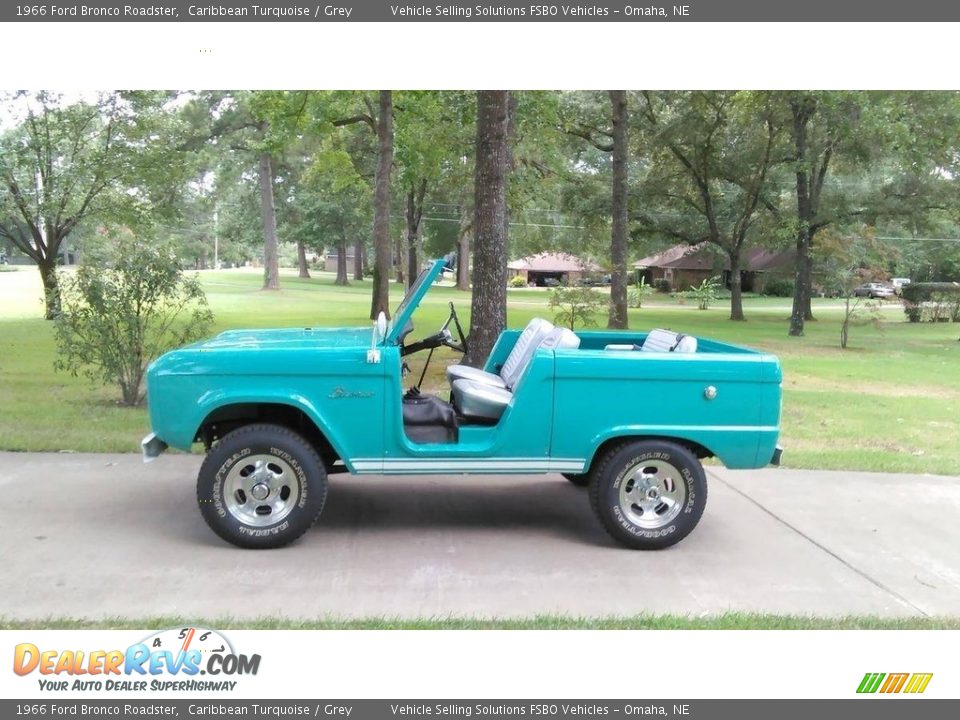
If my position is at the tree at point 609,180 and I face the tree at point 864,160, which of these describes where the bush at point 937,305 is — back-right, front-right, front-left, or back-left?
front-left

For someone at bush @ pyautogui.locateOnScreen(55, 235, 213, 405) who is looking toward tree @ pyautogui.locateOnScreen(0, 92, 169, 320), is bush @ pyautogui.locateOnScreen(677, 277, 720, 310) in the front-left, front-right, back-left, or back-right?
front-right

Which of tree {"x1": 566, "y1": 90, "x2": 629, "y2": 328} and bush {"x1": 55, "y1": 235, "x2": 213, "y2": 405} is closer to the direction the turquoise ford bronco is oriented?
the bush

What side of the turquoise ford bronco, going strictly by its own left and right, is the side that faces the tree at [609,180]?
right

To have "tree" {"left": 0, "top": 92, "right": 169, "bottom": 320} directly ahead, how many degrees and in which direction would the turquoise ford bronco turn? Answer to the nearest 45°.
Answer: approximately 45° to its right

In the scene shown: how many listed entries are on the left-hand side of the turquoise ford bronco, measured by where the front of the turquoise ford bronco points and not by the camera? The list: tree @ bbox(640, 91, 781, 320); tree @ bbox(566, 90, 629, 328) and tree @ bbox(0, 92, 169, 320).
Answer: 0

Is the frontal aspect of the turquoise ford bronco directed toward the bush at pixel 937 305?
no

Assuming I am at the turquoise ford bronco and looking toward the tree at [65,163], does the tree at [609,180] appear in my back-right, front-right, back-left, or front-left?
front-right

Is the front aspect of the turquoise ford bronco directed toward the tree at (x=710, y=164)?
no

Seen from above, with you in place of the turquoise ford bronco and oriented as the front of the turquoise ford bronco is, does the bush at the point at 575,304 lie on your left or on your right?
on your right

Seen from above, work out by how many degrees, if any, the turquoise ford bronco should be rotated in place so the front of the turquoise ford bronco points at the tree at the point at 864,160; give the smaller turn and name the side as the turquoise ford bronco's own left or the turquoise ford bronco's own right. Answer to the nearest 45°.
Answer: approximately 135° to the turquoise ford bronco's own right

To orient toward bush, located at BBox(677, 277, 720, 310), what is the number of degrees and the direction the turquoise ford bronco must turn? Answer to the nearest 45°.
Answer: approximately 90° to its right

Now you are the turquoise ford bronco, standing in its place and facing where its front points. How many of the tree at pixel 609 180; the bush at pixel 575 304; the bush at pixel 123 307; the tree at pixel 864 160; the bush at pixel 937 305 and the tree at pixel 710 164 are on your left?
0

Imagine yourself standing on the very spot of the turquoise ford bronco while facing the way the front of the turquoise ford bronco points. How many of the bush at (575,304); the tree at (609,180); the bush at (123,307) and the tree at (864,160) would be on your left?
0

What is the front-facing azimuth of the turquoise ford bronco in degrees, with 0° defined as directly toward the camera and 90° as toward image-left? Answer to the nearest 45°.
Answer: approximately 90°

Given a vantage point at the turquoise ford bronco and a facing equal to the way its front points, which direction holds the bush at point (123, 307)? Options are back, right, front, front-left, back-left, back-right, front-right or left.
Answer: front-right

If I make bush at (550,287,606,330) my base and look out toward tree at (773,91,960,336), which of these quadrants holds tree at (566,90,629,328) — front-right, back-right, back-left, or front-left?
front-left
